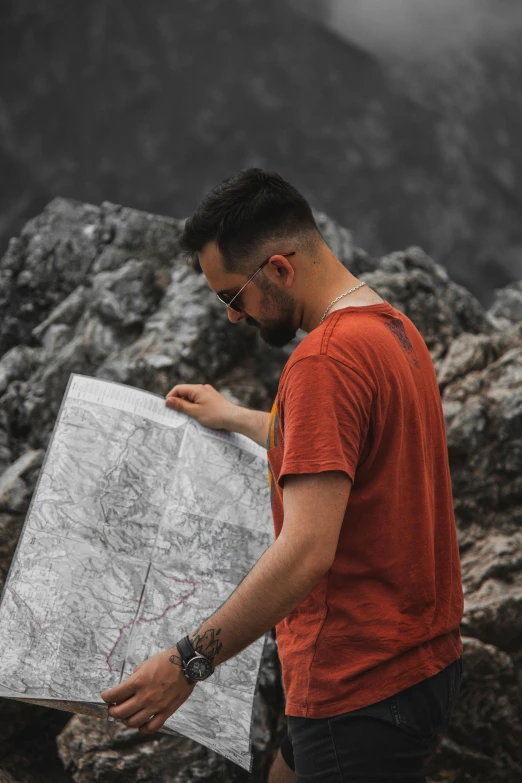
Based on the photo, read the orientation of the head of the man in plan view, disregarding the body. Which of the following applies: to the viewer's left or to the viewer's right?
to the viewer's left

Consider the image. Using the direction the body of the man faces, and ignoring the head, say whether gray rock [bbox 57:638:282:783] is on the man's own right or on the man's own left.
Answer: on the man's own right

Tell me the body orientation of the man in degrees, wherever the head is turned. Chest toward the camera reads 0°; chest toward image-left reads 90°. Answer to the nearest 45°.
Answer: approximately 90°
